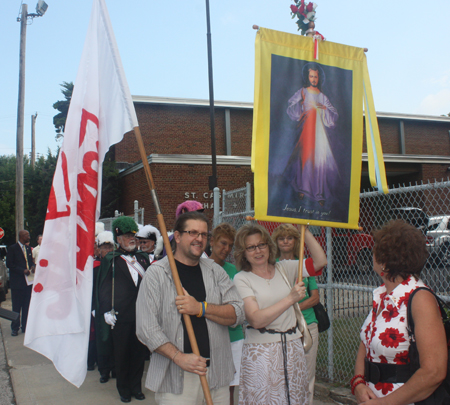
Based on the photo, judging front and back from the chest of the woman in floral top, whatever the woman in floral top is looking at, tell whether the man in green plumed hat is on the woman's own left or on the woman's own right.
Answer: on the woman's own right

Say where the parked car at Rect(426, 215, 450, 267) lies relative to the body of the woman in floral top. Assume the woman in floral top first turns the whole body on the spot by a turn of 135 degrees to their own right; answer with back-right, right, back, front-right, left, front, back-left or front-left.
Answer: front

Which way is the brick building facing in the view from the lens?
facing the viewer

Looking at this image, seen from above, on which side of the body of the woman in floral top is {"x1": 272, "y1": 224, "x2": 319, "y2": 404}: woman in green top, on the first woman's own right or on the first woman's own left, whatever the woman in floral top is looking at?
on the first woman's own right

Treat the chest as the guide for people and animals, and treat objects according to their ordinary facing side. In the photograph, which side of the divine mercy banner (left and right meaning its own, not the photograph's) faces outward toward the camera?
front

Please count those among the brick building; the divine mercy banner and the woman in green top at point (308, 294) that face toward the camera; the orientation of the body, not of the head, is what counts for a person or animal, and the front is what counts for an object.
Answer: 3

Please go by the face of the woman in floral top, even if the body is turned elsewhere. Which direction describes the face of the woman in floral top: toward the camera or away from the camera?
away from the camera

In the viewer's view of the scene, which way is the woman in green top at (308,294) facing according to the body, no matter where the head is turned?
toward the camera

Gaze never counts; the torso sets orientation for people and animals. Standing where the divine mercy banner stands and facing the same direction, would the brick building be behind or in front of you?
behind

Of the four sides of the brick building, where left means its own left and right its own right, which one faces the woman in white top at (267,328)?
front

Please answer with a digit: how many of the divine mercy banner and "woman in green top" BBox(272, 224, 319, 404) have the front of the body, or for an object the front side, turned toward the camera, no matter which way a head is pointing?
2

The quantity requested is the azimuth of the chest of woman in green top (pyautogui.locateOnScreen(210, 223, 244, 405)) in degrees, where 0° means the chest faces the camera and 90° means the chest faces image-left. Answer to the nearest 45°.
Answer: approximately 315°
